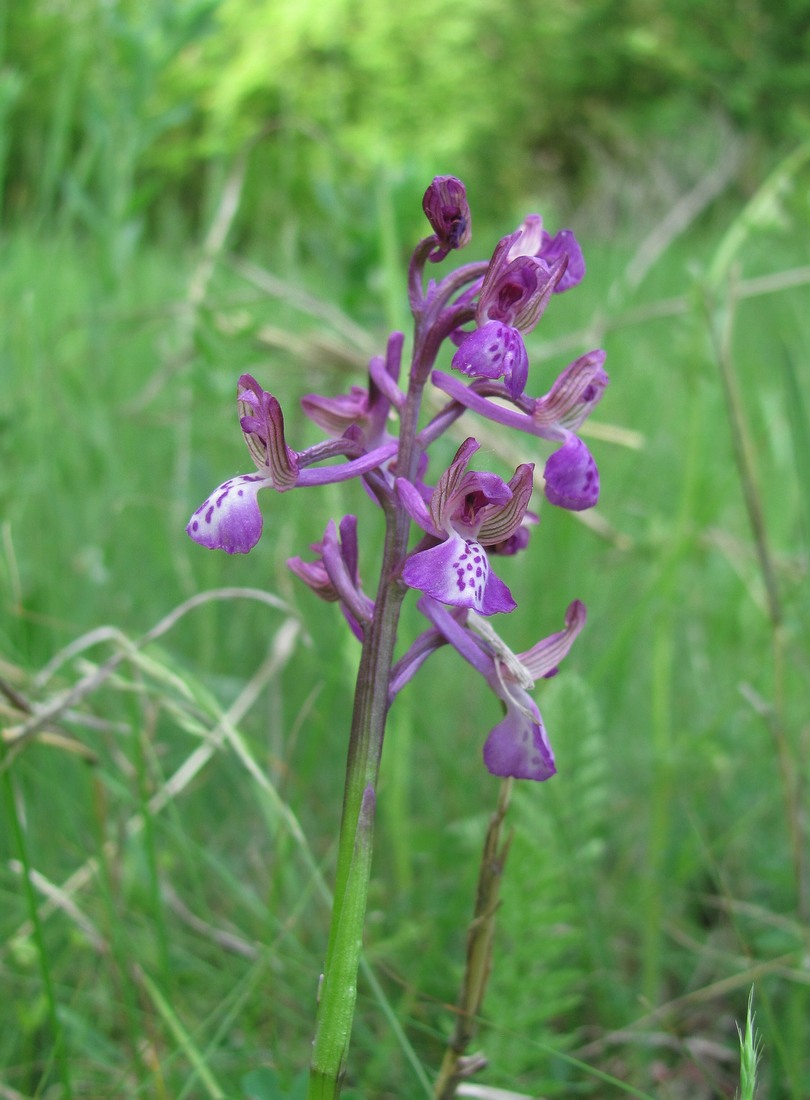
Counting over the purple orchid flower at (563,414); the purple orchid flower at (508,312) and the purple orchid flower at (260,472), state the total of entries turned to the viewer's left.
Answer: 1

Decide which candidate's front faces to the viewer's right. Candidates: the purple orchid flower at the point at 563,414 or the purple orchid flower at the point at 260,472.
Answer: the purple orchid flower at the point at 563,414

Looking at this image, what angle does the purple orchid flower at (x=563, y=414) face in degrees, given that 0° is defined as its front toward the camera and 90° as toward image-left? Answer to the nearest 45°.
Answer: approximately 270°

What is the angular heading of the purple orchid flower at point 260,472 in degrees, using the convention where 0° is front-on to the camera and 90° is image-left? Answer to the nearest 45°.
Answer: approximately 90°

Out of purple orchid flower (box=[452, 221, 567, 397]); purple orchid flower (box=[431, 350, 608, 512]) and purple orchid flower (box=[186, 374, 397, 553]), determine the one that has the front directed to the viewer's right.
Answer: purple orchid flower (box=[431, 350, 608, 512])

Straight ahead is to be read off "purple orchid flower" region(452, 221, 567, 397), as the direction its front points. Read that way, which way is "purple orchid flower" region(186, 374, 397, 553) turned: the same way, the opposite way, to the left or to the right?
to the right

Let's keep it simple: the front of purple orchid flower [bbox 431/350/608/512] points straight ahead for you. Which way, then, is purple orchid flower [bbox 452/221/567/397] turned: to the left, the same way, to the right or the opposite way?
to the right
